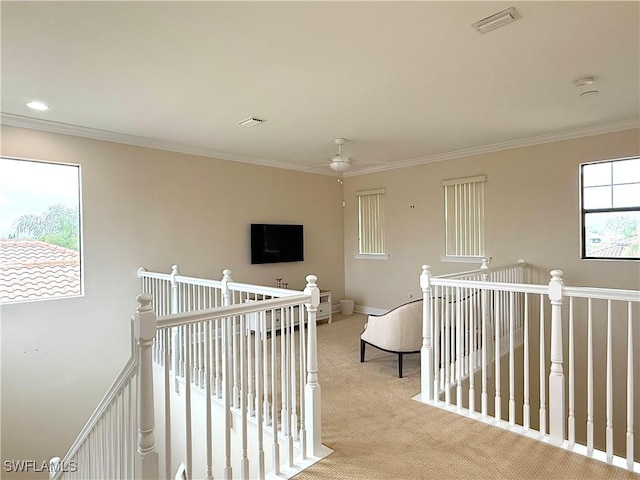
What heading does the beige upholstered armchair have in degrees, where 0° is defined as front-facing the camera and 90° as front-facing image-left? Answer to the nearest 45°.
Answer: approximately 135°

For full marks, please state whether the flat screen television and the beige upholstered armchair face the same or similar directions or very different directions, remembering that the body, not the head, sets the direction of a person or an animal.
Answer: very different directions

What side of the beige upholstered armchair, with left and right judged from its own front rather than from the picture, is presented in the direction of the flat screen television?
front

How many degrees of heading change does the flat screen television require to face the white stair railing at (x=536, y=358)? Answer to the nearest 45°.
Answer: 0° — it already faces it

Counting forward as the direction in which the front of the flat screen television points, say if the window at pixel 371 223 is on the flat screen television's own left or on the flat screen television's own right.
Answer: on the flat screen television's own left

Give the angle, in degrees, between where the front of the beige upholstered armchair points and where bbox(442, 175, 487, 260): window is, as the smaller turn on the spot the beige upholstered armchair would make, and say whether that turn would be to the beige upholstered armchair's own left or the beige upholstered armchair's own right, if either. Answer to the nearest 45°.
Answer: approximately 90° to the beige upholstered armchair's own right

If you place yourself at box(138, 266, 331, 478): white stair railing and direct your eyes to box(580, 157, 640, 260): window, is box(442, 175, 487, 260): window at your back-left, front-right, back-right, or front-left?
front-left

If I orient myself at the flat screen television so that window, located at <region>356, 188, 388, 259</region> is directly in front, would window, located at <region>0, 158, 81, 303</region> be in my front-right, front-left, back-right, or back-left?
back-right

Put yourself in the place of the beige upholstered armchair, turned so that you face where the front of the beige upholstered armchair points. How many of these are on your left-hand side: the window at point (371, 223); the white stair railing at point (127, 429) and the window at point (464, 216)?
1

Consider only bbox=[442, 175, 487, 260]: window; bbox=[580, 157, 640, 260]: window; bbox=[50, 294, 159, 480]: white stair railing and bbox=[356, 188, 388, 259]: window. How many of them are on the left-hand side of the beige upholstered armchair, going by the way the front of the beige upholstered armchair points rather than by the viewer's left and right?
1

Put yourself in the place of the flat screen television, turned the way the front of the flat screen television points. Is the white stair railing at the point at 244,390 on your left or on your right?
on your right

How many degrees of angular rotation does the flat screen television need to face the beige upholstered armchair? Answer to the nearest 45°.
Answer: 0° — it already faces it

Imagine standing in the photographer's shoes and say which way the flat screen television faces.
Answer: facing the viewer and to the right of the viewer
